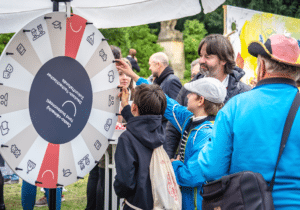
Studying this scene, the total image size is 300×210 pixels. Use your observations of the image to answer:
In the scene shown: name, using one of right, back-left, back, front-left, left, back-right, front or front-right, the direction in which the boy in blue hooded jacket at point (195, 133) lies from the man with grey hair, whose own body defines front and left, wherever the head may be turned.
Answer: left

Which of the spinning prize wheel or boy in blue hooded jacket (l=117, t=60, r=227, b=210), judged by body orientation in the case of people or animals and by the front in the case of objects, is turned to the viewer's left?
the boy in blue hooded jacket

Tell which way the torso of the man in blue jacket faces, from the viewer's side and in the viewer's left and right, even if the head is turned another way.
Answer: facing away from the viewer and to the left of the viewer

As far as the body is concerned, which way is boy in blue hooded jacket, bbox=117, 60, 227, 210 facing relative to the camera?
to the viewer's left

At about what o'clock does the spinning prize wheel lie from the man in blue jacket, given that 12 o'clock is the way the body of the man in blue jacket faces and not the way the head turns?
The spinning prize wheel is roughly at 11 o'clock from the man in blue jacket.

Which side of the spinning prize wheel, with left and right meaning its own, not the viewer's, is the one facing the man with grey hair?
left

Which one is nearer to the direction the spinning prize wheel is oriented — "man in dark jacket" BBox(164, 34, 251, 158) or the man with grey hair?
the man in dark jacket

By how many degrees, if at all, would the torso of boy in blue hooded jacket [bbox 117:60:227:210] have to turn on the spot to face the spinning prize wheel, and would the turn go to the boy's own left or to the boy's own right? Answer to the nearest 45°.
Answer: approximately 45° to the boy's own left

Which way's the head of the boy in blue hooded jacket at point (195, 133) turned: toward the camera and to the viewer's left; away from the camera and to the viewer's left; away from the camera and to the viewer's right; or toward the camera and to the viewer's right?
away from the camera and to the viewer's left

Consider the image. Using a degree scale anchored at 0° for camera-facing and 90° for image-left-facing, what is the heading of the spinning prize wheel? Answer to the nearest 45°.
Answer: approximately 315°

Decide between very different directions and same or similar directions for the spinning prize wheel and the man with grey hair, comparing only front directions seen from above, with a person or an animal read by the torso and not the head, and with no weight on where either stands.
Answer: very different directions

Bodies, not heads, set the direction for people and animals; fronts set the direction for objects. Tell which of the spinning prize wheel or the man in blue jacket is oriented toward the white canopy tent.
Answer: the man in blue jacket

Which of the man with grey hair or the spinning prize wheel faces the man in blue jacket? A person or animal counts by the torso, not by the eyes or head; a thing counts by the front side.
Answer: the spinning prize wheel

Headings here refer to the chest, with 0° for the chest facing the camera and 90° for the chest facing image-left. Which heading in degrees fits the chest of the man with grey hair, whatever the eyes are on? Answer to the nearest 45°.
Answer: approximately 90°

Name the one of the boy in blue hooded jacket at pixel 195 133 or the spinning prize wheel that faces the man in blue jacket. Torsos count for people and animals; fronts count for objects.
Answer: the spinning prize wheel

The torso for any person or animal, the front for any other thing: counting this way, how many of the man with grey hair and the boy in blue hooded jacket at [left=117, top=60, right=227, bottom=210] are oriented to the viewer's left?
2
